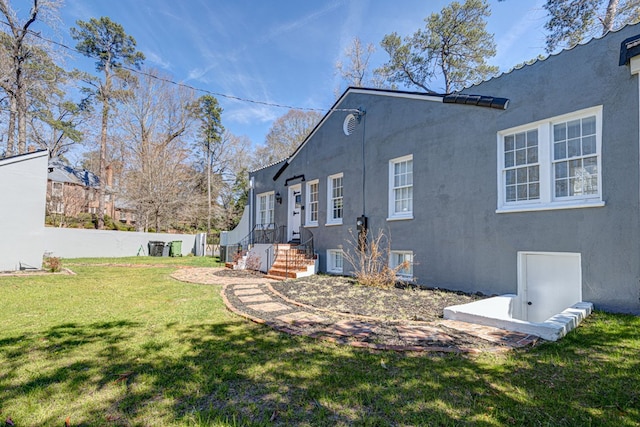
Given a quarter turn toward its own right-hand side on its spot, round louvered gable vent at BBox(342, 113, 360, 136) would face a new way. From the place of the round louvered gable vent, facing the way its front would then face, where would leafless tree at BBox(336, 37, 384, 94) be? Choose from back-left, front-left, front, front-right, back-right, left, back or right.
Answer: front-right

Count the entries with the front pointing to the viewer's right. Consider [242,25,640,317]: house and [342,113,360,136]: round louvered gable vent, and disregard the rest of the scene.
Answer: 0

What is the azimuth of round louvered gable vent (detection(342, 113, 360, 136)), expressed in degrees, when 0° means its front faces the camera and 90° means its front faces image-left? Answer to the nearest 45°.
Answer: approximately 45°

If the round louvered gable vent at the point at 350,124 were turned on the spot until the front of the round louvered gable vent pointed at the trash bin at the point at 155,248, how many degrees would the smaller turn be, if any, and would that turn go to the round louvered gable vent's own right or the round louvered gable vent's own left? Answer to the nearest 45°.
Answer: approximately 90° to the round louvered gable vent's own right

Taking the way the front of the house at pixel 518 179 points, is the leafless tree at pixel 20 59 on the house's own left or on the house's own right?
on the house's own right
